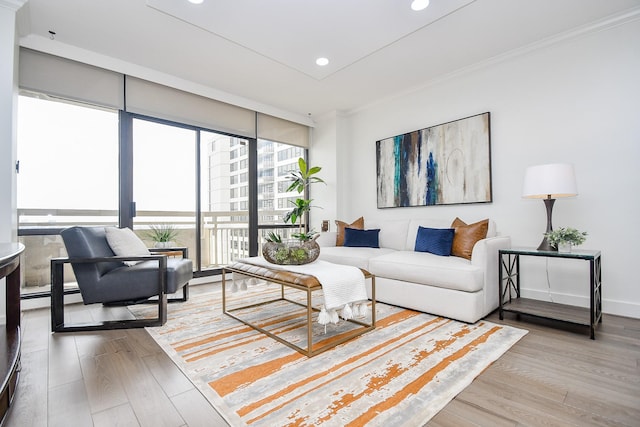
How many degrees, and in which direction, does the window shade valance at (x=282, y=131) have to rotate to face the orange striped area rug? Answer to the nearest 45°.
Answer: approximately 45° to its right

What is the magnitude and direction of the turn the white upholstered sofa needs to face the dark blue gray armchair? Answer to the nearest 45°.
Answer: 0° — it already faces it

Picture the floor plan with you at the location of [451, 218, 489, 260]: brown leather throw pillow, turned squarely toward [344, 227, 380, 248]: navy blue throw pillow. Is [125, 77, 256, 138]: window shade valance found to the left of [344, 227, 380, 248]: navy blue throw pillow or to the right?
left

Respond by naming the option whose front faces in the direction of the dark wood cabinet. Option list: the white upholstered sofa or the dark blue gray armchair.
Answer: the white upholstered sofa

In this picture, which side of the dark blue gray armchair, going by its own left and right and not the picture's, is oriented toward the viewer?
right

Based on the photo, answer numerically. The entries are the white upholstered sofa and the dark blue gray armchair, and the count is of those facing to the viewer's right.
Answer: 1

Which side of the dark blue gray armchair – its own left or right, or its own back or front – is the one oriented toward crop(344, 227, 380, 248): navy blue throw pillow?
front

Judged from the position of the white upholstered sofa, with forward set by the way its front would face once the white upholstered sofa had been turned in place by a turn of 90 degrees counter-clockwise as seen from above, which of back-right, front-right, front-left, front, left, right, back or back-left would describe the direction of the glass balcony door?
back-right

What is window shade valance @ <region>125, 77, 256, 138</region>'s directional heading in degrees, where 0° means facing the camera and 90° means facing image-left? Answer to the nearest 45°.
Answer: approximately 315°

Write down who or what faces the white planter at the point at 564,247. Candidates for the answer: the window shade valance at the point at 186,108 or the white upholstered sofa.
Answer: the window shade valance

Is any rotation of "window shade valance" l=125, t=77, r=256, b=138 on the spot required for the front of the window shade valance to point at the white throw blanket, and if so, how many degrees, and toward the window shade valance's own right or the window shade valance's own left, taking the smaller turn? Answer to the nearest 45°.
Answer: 0° — it already faces it

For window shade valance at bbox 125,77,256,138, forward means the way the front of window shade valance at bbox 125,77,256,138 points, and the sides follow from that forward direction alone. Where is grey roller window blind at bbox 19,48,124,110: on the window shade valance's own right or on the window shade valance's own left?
on the window shade valance's own right
